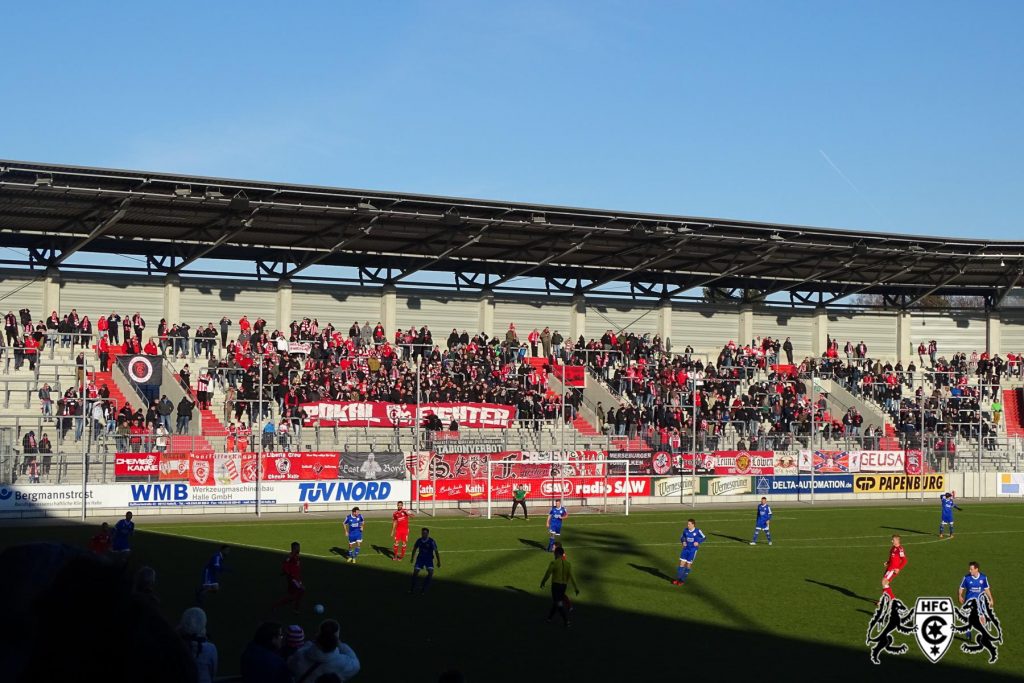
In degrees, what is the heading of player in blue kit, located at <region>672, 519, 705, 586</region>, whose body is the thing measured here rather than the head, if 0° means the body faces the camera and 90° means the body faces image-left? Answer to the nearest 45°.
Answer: approximately 45°

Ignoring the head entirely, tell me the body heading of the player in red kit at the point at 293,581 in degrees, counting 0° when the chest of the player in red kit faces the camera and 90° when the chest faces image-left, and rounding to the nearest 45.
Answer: approximately 270°

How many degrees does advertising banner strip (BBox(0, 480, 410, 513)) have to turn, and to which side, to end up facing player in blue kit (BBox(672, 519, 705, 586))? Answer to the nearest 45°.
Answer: approximately 45° to its left

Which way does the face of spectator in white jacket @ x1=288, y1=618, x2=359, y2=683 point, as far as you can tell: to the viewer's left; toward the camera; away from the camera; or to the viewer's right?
away from the camera

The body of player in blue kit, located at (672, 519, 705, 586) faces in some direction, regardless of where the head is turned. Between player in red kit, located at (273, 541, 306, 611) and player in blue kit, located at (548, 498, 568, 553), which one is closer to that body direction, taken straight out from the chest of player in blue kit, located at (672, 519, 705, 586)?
the player in red kit

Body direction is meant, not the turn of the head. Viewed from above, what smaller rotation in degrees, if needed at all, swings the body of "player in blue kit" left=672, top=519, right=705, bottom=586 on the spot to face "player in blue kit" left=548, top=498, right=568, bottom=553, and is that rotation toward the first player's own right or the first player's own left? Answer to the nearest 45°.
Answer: approximately 90° to the first player's own right

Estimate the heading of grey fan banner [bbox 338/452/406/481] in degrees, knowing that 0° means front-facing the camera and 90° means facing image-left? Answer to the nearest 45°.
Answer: approximately 0°

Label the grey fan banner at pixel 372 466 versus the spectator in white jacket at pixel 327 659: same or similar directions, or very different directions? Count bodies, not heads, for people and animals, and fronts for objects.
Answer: very different directions

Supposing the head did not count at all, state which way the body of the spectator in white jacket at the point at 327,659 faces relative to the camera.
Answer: away from the camera

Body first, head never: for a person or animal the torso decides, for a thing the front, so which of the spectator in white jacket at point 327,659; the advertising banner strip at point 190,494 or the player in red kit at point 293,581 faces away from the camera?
the spectator in white jacket

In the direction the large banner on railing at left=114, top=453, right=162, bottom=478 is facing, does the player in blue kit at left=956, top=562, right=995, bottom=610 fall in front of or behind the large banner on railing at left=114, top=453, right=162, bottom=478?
in front
